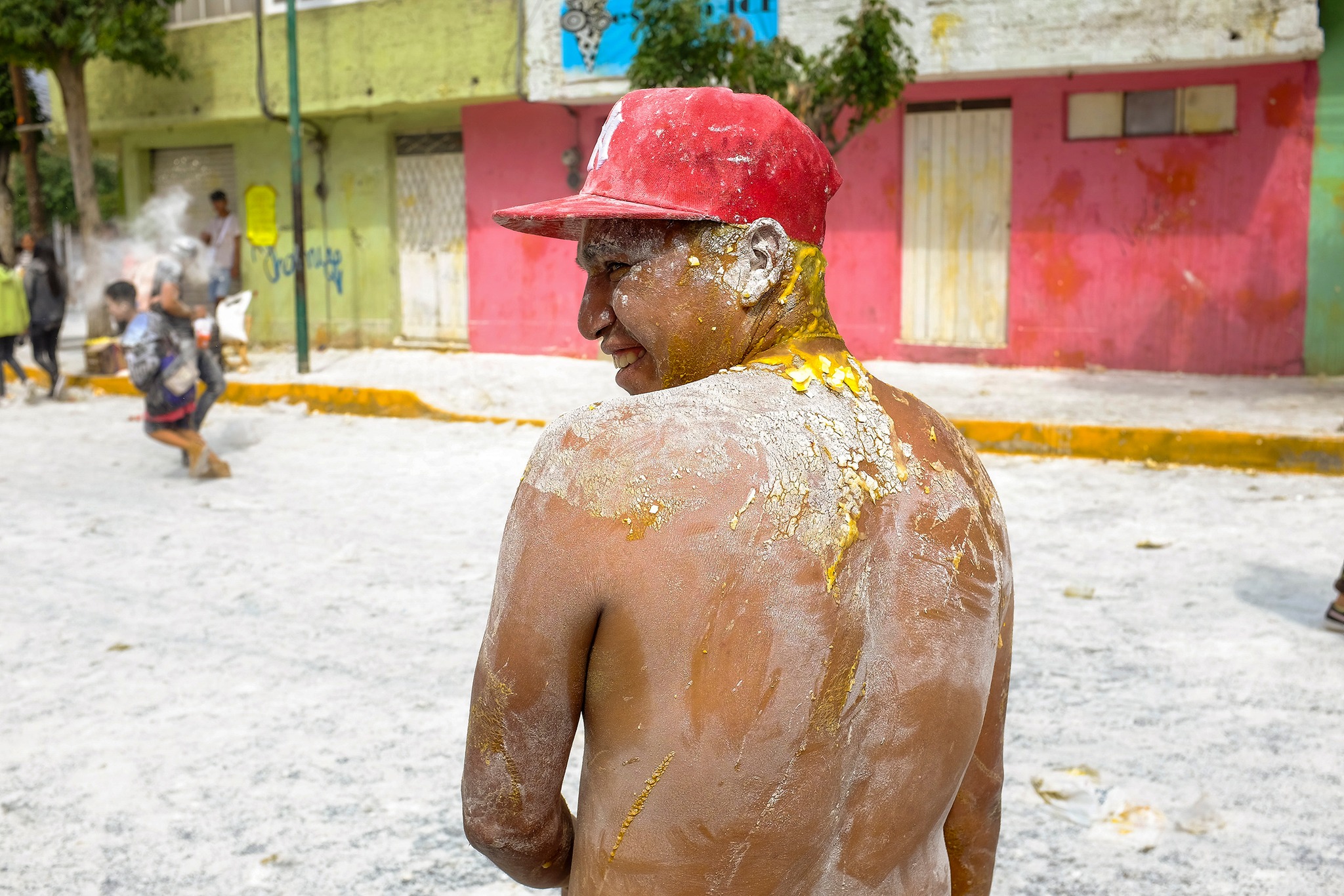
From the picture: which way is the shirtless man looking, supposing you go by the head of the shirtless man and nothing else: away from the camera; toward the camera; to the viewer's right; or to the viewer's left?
to the viewer's left

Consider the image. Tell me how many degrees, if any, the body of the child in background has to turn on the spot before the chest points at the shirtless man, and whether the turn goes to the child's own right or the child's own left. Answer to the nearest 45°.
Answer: approximately 90° to the child's own left

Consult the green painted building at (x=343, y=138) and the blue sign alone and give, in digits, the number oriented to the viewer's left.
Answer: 0

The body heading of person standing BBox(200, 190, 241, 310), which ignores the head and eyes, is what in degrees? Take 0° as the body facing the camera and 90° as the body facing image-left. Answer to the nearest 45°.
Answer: approximately 45°

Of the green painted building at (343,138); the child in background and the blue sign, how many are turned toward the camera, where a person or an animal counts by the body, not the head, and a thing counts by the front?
2

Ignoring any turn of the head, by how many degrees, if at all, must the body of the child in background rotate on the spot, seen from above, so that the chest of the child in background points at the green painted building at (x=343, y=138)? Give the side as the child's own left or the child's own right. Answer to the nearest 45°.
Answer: approximately 90° to the child's own right

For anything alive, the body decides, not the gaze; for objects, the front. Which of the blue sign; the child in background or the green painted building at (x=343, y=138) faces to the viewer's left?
the child in background

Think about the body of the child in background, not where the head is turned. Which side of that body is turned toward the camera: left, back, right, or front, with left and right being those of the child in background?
left

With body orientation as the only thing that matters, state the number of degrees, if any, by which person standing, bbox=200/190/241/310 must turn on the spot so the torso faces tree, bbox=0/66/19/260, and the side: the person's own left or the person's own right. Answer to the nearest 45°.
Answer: approximately 90° to the person's own right

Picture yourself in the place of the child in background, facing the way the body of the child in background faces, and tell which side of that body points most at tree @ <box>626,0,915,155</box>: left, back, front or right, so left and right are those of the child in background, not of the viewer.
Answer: back

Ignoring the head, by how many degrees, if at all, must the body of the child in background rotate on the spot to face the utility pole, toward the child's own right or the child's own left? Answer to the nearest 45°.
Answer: approximately 90° to the child's own right
